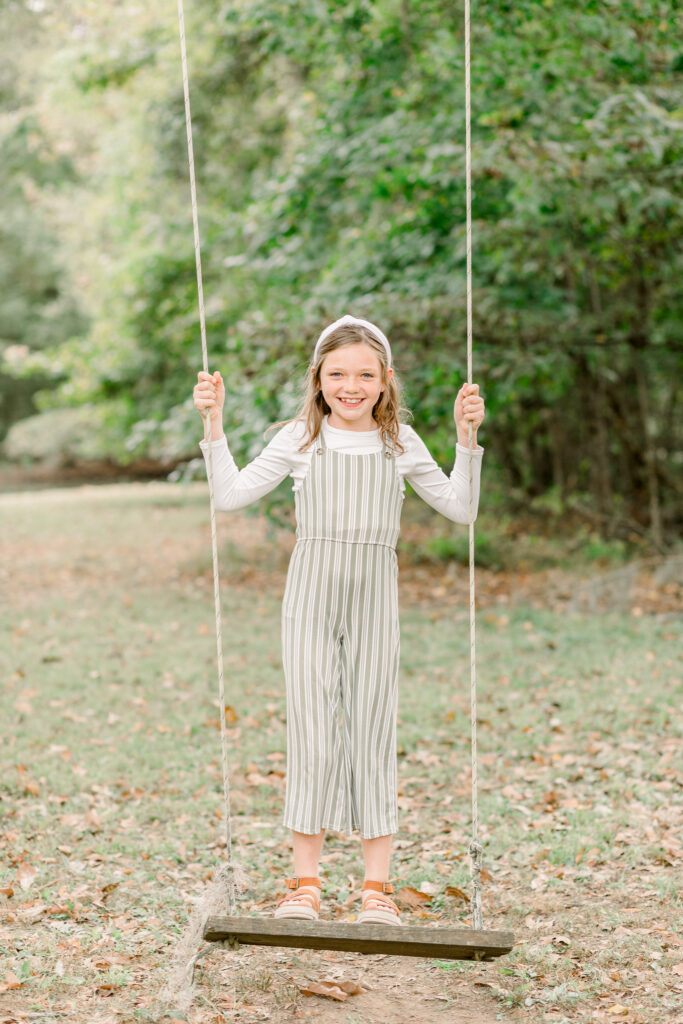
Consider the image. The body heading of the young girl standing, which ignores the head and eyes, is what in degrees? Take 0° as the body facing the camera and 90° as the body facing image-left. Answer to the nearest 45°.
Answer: approximately 0°

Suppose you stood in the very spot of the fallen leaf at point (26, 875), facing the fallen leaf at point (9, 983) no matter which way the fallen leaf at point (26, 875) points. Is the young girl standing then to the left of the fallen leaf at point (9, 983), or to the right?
left

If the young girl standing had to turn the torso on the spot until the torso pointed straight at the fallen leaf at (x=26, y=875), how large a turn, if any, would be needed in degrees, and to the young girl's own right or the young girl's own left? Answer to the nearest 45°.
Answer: approximately 135° to the young girl's own right
